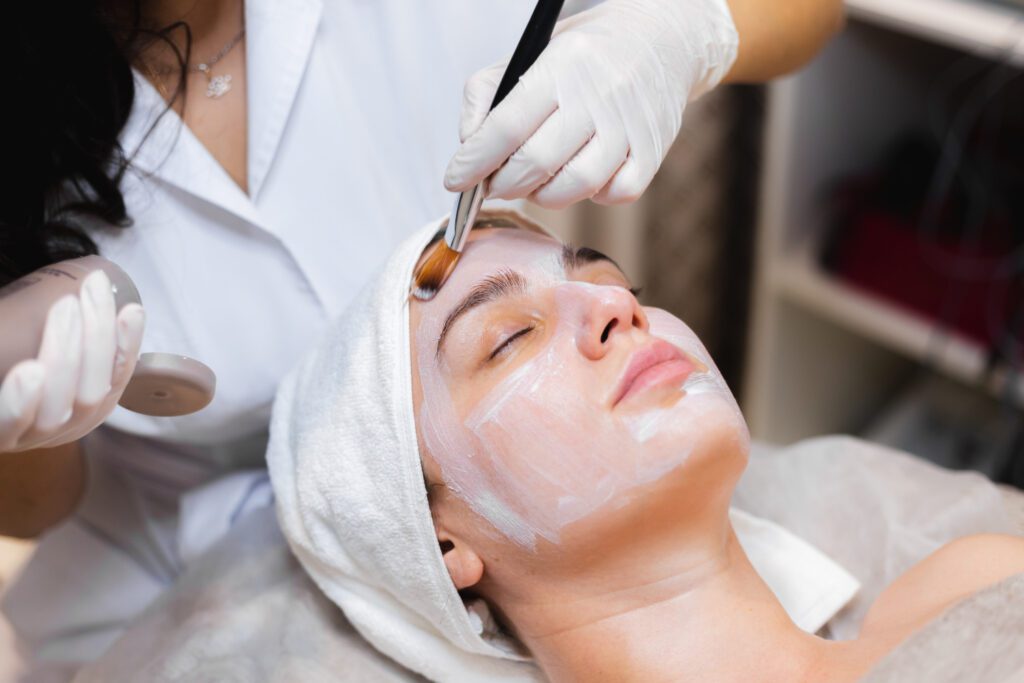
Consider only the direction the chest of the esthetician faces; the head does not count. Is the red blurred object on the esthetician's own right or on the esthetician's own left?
on the esthetician's own left

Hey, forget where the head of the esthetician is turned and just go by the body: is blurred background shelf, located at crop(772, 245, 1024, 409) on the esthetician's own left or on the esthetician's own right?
on the esthetician's own left

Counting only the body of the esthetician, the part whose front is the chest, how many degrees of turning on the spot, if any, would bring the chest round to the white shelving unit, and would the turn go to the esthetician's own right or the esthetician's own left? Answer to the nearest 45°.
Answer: approximately 135° to the esthetician's own left

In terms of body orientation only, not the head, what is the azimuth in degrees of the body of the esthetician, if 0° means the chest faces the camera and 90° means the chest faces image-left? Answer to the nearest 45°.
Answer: approximately 0°

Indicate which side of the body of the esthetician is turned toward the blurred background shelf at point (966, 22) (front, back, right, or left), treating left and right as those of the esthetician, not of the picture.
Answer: left
